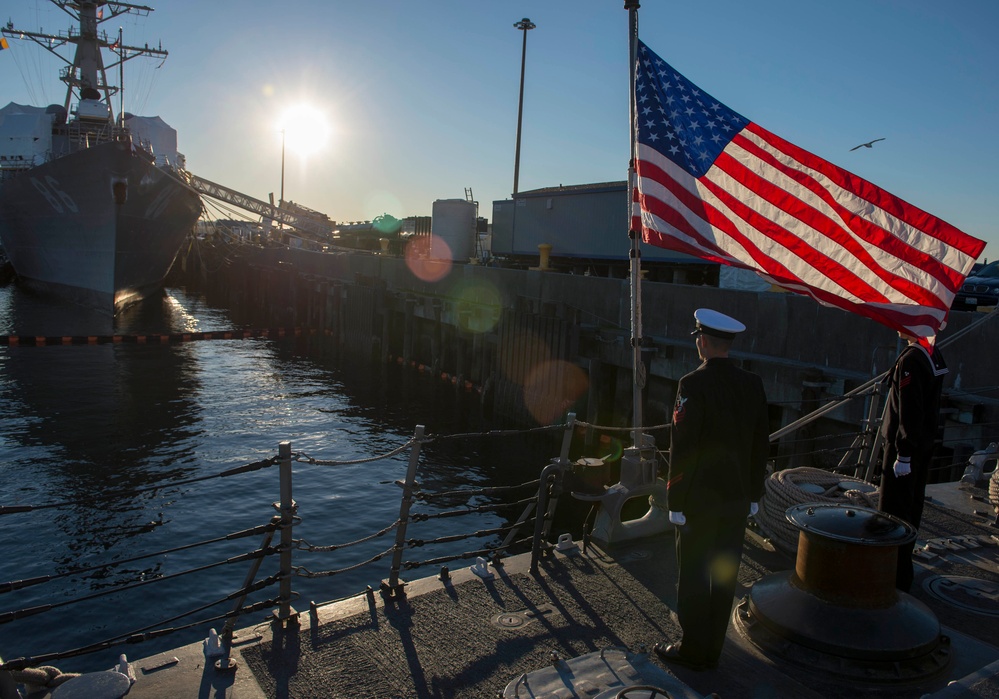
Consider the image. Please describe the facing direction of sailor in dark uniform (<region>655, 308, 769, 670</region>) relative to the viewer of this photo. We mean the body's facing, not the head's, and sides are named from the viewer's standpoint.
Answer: facing away from the viewer and to the left of the viewer

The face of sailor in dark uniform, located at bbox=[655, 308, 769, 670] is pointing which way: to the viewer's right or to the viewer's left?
to the viewer's left

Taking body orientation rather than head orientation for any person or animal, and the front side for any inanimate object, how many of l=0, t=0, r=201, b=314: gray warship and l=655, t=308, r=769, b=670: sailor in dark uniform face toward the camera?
1

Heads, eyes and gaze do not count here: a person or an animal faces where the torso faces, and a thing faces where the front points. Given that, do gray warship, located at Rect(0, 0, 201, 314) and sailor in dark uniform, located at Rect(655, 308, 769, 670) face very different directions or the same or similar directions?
very different directions

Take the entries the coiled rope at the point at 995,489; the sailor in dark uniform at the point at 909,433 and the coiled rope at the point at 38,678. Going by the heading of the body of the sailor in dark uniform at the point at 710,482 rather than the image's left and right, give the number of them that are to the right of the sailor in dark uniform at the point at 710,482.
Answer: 2

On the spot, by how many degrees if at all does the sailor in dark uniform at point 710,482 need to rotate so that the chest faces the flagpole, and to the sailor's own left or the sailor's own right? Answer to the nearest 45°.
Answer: approximately 45° to the sailor's own right

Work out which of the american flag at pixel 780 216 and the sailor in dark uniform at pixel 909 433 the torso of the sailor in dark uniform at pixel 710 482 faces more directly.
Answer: the american flag
